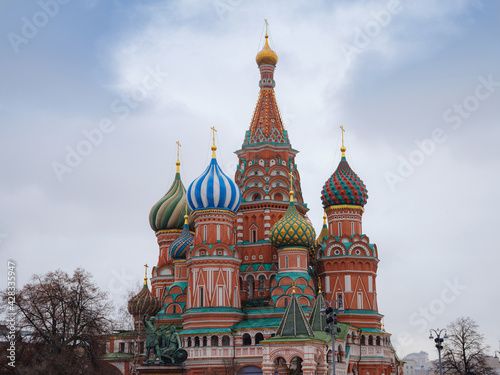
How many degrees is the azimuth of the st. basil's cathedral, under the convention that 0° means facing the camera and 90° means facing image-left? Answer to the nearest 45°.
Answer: approximately 0°

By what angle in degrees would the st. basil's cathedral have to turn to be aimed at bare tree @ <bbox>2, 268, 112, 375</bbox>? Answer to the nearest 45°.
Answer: approximately 45° to its right
